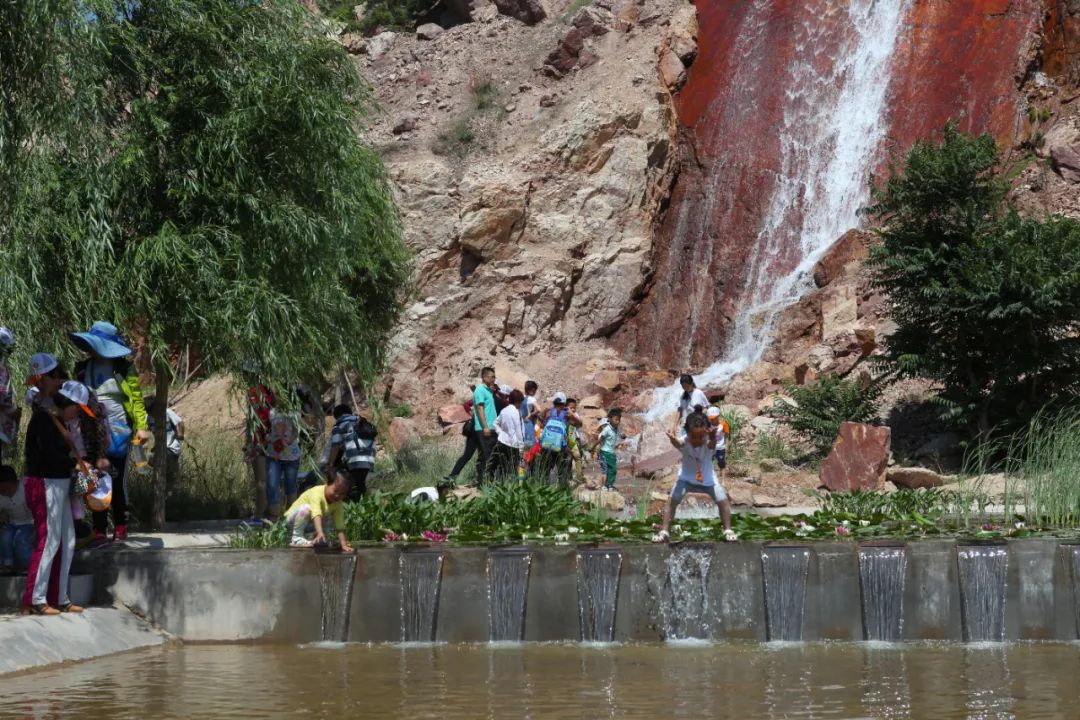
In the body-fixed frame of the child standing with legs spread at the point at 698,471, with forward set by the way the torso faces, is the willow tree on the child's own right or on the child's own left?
on the child's own right

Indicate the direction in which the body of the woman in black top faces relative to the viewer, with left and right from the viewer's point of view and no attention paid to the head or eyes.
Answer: facing to the right of the viewer

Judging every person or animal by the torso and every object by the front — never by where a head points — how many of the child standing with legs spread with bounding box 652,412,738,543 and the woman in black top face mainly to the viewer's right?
1

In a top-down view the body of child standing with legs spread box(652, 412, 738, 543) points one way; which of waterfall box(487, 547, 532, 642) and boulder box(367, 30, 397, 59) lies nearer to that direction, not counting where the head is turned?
the waterfall

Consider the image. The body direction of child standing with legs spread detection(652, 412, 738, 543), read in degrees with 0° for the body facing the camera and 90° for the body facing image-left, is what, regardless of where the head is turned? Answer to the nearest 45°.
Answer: approximately 0°

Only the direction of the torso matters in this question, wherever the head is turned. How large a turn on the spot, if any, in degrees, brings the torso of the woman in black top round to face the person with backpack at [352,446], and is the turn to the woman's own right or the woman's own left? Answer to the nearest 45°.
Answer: approximately 45° to the woman's own left

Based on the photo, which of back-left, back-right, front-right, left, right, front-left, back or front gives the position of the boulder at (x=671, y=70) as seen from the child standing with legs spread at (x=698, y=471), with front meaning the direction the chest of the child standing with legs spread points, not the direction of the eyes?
back

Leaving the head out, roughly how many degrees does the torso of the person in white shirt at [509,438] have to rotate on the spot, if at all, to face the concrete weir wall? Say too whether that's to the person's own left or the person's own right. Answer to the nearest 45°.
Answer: approximately 135° to the person's own right
